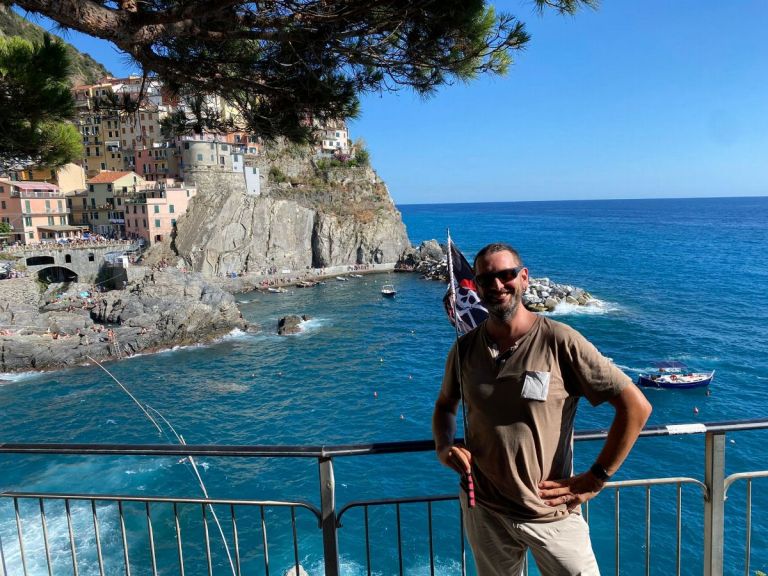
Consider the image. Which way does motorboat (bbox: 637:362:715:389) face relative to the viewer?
to the viewer's right

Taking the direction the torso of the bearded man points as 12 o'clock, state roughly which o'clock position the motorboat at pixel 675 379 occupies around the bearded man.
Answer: The motorboat is roughly at 5 o'clock from the bearded man.

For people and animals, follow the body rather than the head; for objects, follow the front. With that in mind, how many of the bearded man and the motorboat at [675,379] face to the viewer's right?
1

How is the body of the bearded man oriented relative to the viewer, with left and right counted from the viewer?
facing the viewer and to the left of the viewer

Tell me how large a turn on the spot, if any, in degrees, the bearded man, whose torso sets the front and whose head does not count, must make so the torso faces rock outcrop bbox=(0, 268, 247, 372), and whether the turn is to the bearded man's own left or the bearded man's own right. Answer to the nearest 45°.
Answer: approximately 90° to the bearded man's own right

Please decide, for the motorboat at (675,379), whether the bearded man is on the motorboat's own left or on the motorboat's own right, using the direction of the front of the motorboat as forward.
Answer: on the motorboat's own right

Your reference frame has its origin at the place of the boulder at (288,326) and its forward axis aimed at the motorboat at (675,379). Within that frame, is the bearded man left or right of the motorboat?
right

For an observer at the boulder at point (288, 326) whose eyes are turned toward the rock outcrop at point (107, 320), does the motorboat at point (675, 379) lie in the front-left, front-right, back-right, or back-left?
back-left

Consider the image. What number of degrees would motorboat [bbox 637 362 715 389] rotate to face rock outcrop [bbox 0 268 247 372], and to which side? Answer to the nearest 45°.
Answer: approximately 180°

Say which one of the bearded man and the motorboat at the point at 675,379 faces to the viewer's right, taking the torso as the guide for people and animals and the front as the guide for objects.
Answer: the motorboat
